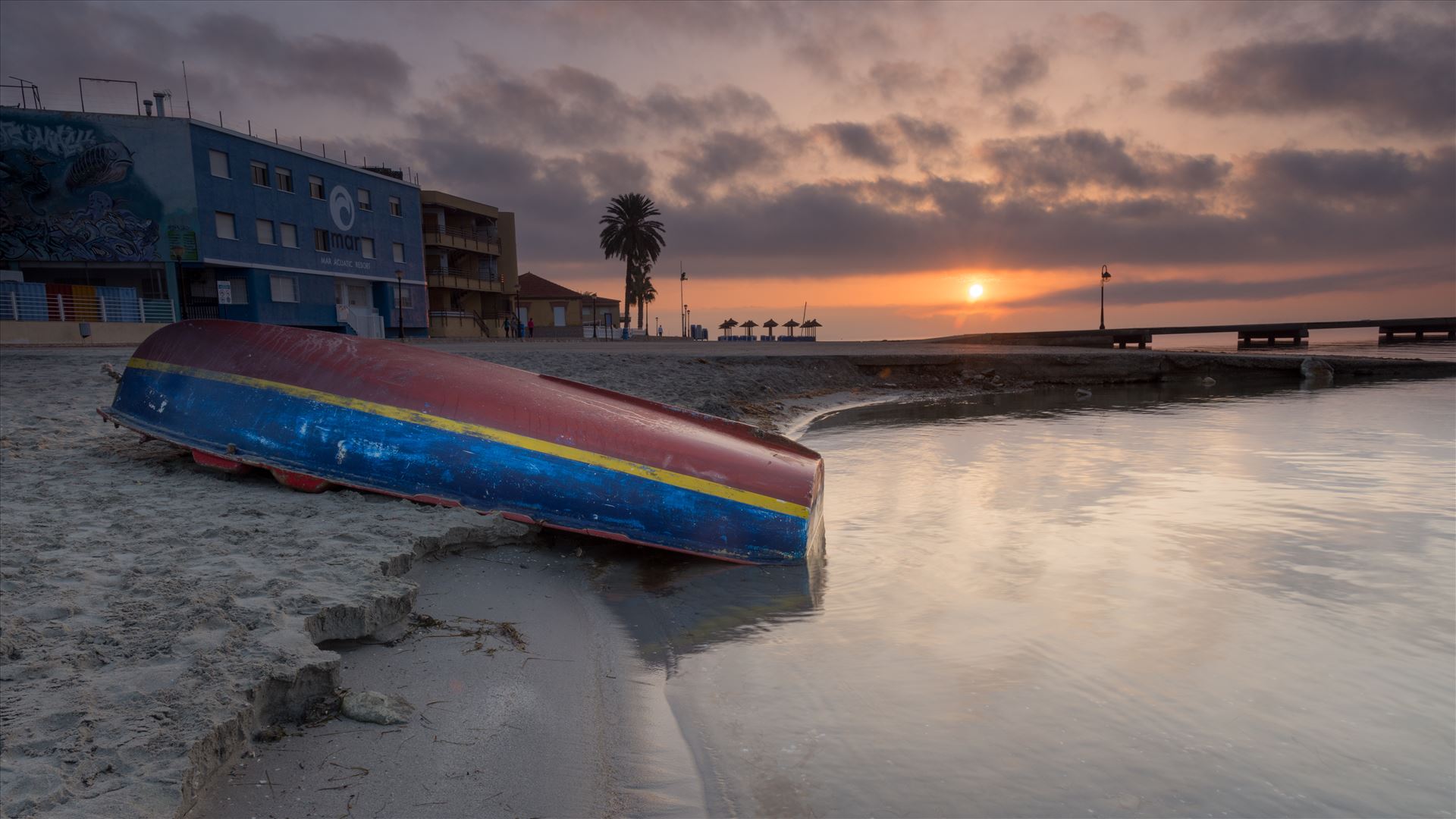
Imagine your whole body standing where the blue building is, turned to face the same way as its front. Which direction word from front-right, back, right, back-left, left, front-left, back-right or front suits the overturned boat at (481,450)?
front-right

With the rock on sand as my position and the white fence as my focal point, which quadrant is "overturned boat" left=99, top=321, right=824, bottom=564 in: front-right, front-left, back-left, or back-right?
front-right

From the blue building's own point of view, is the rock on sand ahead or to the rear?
ahead

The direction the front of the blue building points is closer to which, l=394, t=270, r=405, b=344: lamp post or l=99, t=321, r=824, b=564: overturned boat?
the overturned boat

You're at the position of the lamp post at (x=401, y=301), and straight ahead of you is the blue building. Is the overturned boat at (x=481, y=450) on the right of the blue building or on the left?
left

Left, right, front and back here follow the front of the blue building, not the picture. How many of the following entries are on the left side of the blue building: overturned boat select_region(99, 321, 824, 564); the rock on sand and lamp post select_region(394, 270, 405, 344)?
1

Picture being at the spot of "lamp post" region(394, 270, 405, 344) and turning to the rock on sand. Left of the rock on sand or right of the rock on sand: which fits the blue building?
right

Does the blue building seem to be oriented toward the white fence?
no
